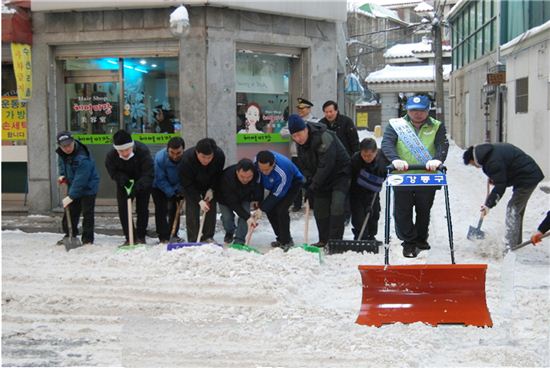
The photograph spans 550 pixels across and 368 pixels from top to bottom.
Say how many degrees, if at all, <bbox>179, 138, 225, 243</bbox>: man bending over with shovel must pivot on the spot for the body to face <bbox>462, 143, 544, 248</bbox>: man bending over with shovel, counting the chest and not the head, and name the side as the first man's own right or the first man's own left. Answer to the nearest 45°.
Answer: approximately 90° to the first man's own left

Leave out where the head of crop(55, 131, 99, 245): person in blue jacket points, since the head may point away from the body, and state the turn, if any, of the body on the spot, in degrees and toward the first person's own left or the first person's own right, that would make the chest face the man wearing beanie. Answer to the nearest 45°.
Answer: approximately 90° to the first person's own left

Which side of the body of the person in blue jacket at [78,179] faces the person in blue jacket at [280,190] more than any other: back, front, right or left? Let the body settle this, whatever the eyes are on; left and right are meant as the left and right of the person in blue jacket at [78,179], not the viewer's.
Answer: left

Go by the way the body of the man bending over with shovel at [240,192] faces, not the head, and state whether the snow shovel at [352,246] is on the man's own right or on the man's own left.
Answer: on the man's own left

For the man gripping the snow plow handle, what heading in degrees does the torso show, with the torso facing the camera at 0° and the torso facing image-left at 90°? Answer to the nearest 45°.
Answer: approximately 0°

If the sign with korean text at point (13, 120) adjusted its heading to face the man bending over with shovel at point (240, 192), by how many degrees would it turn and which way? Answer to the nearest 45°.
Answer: approximately 45° to its left

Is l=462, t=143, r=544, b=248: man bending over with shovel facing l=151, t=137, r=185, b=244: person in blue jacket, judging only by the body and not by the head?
yes

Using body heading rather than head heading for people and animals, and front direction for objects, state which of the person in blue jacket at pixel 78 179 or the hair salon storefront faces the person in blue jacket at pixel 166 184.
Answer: the hair salon storefront
